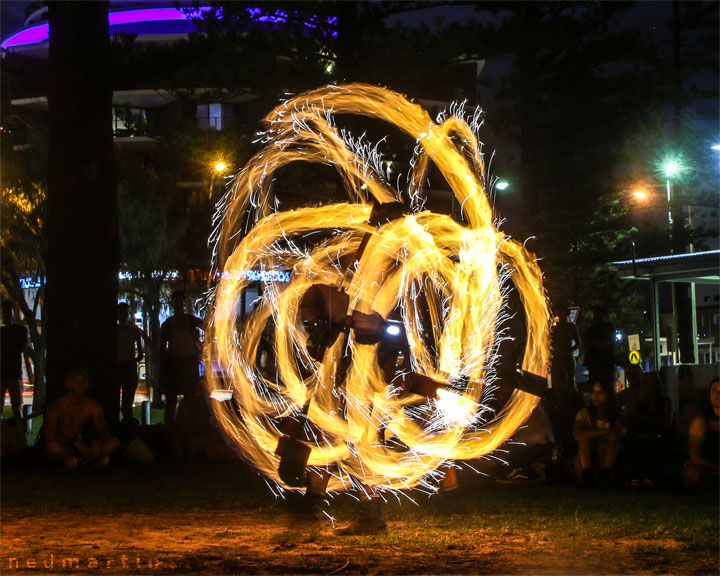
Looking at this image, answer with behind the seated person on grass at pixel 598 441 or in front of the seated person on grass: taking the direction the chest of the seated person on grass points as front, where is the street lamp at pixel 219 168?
behind

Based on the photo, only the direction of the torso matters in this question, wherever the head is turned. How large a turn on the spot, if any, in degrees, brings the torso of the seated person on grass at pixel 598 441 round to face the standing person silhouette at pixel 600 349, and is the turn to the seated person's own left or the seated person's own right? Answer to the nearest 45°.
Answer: approximately 180°

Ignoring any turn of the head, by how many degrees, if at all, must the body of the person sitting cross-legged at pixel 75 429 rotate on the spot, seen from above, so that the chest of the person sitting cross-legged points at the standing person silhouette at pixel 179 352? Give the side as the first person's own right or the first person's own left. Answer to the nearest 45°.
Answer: approximately 90° to the first person's own left

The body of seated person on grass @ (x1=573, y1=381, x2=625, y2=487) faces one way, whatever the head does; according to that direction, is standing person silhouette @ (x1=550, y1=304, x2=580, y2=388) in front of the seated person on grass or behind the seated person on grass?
behind

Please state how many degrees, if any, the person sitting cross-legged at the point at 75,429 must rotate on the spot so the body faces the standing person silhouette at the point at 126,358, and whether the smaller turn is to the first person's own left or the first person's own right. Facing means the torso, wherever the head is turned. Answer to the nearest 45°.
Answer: approximately 135° to the first person's own left

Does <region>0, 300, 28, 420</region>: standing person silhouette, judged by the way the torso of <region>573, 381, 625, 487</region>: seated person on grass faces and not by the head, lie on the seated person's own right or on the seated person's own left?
on the seated person's own right

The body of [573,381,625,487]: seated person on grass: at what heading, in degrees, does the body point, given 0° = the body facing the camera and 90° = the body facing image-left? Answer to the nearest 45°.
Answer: approximately 0°

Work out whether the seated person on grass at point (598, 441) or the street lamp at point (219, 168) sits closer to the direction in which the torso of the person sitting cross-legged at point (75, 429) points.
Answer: the seated person on grass

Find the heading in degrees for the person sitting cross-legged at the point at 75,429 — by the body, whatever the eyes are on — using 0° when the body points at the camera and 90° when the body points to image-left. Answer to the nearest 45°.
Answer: approximately 315°
